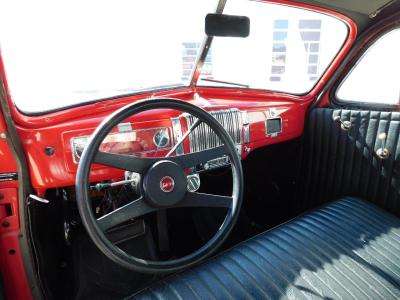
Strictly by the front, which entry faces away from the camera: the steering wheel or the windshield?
the windshield

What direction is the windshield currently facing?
away from the camera

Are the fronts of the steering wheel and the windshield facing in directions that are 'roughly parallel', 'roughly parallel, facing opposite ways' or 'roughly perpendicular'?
roughly parallel, facing opposite ways

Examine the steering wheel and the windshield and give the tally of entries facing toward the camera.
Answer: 1

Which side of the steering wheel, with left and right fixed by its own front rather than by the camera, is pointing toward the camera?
front
